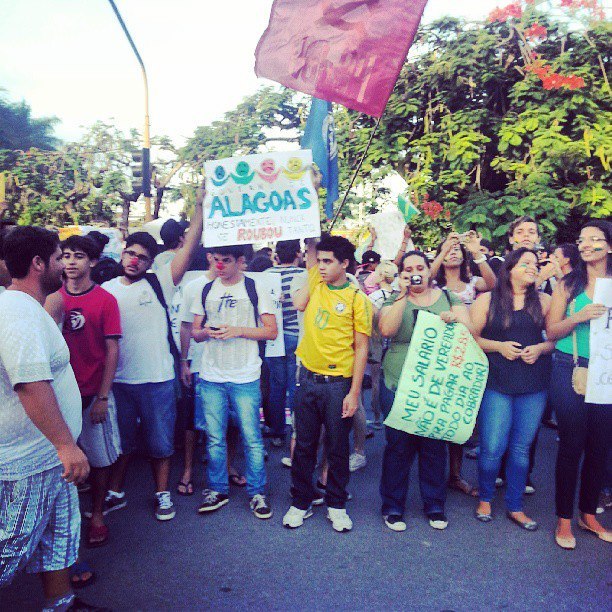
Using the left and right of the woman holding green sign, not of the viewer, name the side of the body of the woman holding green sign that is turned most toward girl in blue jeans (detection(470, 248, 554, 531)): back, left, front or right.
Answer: left

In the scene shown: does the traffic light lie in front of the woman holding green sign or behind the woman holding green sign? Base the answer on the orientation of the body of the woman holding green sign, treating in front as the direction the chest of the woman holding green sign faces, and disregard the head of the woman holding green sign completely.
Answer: behind

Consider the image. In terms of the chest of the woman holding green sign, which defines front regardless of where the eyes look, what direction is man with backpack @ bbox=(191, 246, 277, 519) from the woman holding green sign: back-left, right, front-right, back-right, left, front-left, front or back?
right

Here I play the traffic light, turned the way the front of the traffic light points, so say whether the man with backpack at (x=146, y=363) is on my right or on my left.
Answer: on my left

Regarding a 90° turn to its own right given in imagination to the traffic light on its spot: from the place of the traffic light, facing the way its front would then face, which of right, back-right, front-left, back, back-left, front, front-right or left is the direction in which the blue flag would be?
back

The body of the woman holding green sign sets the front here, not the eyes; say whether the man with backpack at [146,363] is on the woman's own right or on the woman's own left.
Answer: on the woman's own right

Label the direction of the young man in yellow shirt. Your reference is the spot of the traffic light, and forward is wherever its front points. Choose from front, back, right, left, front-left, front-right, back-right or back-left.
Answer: left
